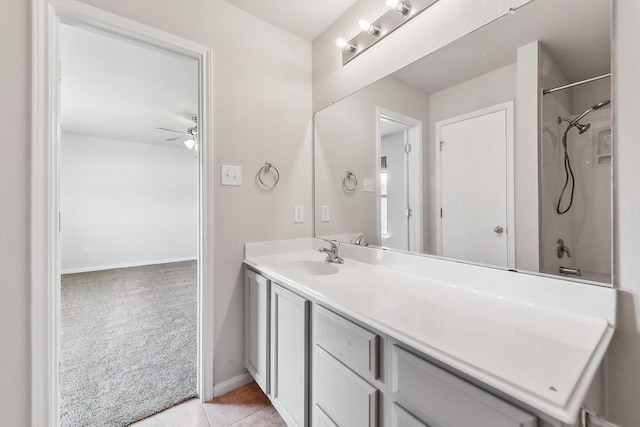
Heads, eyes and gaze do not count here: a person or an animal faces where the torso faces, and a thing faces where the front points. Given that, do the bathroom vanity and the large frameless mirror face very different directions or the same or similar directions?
same or similar directions

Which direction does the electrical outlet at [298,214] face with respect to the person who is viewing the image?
facing the viewer and to the right of the viewer

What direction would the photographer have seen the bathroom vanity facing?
facing the viewer and to the left of the viewer

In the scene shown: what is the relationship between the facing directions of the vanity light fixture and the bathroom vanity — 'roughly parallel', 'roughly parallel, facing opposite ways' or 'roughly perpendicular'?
roughly parallel

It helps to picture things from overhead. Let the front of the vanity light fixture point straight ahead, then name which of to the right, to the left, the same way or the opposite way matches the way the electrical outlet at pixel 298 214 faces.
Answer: to the left

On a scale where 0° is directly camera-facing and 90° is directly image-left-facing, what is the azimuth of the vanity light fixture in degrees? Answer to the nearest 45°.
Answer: approximately 45°

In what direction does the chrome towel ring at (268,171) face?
toward the camera

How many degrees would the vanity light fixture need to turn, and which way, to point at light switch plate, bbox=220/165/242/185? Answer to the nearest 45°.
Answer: approximately 45° to its right

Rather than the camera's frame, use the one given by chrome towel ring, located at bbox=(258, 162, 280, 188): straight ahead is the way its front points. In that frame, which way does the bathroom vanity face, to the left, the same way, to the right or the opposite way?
to the right
